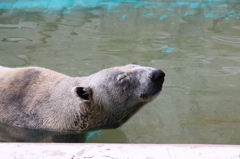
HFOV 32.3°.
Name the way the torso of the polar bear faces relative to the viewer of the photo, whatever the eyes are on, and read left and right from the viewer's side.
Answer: facing to the right of the viewer
